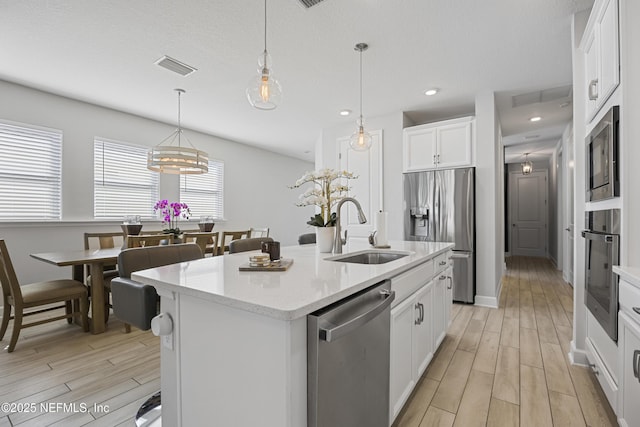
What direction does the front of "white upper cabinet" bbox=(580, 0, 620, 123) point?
to the viewer's left

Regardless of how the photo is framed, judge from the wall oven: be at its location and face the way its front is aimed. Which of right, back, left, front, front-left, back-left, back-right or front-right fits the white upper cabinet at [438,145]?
front-right

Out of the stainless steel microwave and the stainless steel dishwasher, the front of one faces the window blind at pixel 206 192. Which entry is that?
the stainless steel microwave

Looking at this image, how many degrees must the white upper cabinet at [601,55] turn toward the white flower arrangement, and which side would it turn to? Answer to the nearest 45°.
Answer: approximately 45° to its left

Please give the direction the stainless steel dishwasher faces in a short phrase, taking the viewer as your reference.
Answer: facing the viewer and to the right of the viewer

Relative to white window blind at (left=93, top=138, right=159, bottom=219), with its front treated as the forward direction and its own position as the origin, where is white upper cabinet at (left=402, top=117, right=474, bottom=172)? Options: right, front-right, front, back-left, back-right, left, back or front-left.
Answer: front

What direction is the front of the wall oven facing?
to the viewer's left

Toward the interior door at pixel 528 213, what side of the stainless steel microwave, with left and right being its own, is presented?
right

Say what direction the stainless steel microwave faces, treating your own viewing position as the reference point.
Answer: facing to the left of the viewer

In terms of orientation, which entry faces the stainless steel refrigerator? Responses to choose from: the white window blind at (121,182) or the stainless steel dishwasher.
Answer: the white window blind

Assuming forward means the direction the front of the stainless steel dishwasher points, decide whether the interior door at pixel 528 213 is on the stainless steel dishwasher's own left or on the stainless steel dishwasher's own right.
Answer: on the stainless steel dishwasher's own left

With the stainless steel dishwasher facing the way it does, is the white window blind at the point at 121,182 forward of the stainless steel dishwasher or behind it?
behind
